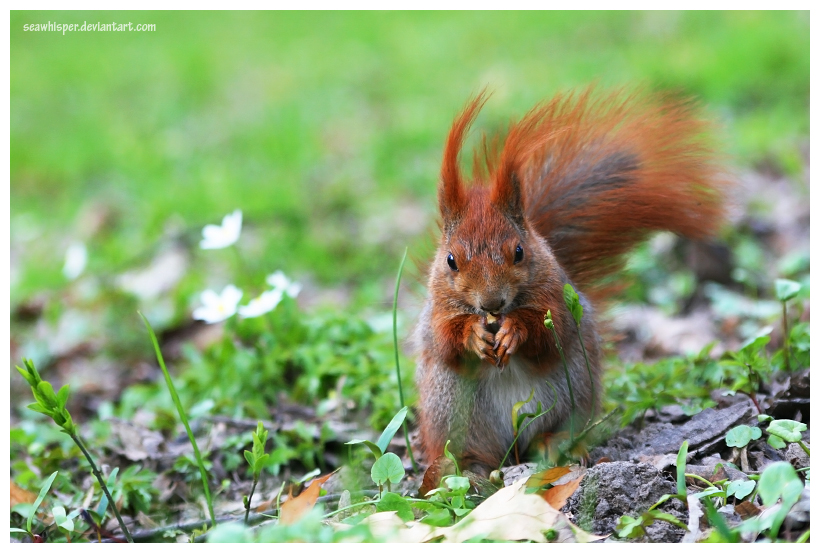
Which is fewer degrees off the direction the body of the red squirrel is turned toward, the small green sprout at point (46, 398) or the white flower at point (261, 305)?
the small green sprout

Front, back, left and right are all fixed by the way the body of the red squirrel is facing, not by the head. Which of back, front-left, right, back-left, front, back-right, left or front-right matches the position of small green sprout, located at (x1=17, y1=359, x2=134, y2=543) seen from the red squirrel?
front-right

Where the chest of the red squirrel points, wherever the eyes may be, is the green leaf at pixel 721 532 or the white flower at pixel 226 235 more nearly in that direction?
the green leaf

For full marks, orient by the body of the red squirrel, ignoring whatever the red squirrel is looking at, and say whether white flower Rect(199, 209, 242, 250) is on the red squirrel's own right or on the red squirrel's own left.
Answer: on the red squirrel's own right

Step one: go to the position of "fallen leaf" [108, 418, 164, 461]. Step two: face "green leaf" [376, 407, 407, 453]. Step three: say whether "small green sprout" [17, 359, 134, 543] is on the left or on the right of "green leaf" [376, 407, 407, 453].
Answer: right

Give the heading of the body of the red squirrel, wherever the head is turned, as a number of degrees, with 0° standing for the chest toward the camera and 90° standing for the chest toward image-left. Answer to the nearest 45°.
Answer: approximately 0°

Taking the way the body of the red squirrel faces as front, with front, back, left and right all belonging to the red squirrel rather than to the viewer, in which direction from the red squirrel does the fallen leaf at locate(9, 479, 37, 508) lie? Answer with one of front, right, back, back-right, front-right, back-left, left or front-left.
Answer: right

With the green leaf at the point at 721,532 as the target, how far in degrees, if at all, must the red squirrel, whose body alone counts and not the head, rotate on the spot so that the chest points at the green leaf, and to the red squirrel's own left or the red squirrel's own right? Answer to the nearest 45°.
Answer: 0° — it already faces it

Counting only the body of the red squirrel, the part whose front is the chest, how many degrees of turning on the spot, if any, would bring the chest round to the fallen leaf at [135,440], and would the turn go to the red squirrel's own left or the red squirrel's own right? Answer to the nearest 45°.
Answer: approximately 90° to the red squirrel's own right
